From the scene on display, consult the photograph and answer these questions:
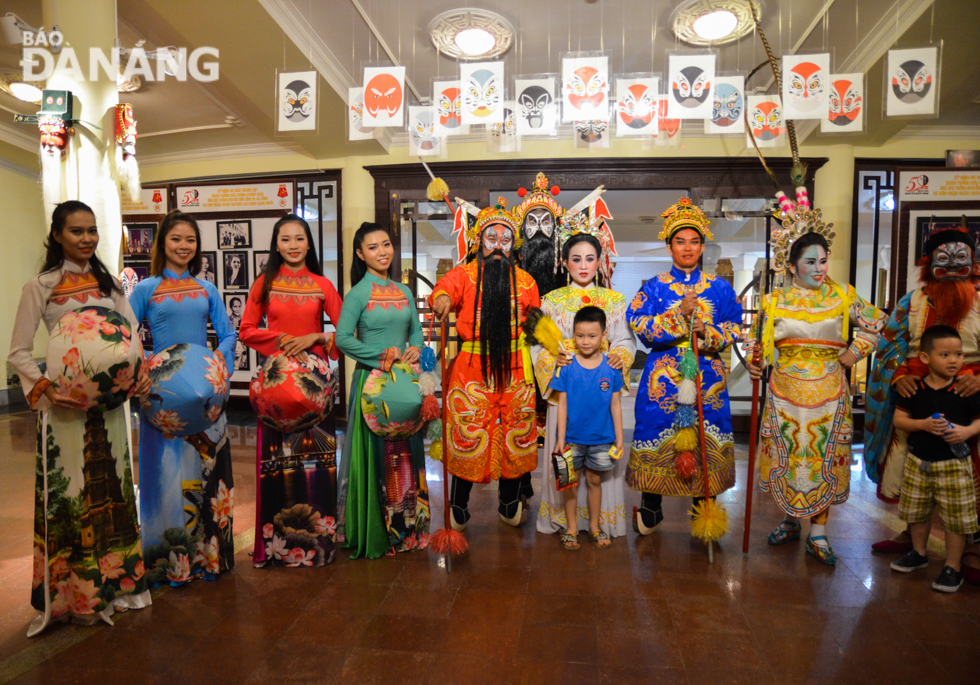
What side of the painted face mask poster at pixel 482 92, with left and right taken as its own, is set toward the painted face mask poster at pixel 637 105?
left

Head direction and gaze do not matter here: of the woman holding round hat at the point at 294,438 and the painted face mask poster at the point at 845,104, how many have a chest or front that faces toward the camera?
2

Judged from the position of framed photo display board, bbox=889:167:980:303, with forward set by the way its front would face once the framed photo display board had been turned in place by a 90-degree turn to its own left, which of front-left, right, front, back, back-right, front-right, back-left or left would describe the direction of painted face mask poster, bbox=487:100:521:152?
back-right

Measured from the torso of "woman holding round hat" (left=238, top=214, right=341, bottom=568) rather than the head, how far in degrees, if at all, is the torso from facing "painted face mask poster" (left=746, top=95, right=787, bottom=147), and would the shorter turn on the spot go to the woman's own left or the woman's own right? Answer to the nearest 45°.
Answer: approximately 90° to the woman's own left

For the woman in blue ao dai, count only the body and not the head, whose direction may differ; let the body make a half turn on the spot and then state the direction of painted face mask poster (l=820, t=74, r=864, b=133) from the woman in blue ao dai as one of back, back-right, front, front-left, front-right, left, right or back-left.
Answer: right

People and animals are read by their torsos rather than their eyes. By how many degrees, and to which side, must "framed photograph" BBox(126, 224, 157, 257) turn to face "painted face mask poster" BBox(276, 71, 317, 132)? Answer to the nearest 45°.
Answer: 0° — it already faces it

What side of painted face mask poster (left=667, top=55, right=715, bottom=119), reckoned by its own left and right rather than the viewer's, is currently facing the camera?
front

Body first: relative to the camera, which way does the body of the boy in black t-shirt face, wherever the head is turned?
toward the camera

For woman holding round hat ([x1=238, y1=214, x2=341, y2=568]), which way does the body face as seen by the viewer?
toward the camera

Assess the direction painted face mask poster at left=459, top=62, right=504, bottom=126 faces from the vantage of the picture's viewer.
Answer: facing the viewer

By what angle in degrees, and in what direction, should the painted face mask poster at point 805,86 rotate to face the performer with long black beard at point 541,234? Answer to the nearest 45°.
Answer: approximately 45° to its right
